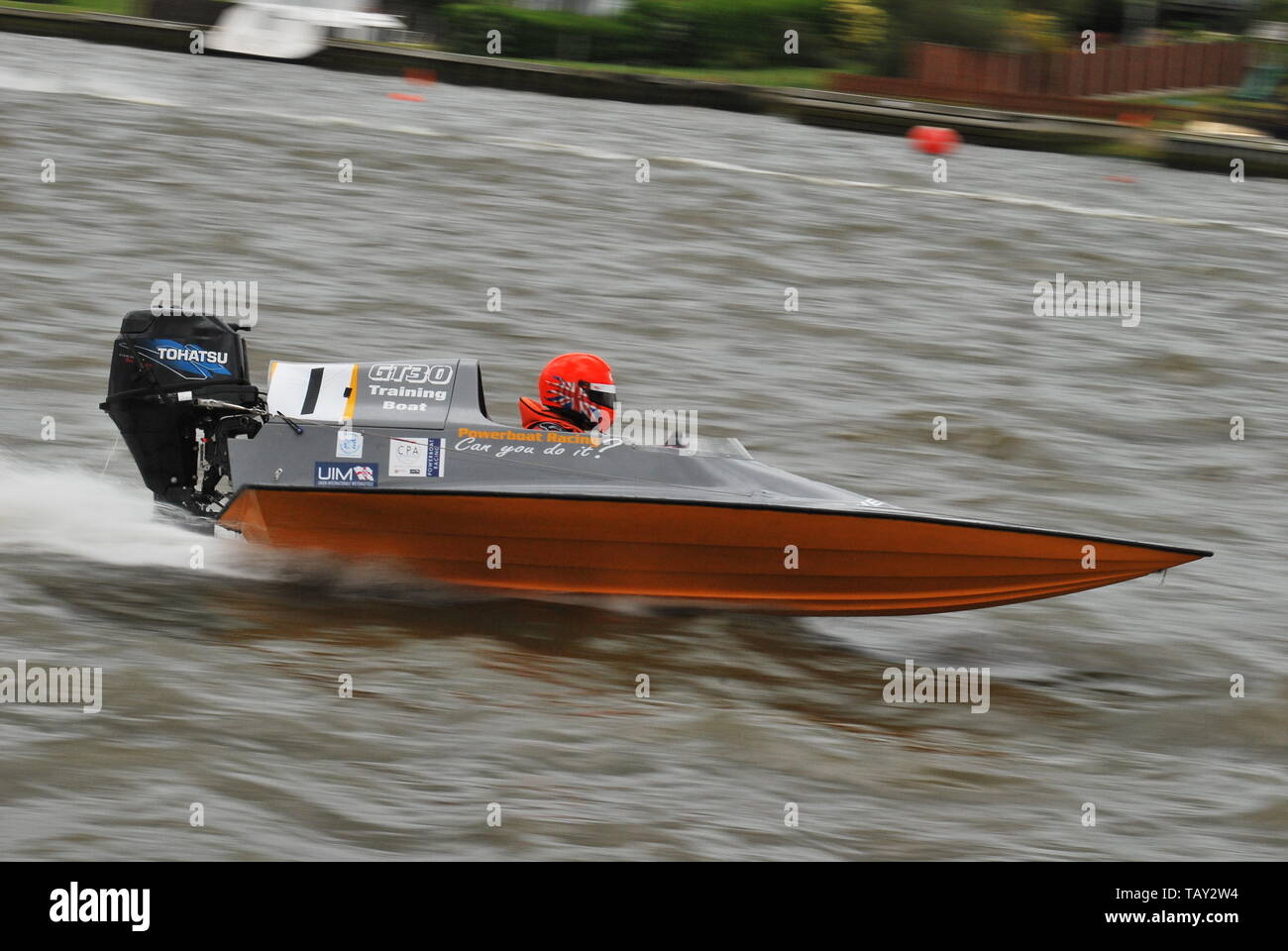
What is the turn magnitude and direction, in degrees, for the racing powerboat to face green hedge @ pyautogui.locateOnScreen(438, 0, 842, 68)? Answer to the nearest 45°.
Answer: approximately 90° to its left

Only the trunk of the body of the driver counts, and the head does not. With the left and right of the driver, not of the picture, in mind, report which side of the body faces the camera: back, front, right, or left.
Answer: right

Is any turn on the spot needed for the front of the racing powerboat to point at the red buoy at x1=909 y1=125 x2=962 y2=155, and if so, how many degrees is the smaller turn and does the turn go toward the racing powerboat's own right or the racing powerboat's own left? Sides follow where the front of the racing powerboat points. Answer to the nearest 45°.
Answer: approximately 90° to the racing powerboat's own left

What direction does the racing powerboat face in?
to the viewer's right

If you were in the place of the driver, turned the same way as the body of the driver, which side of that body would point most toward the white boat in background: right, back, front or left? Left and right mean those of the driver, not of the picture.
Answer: left

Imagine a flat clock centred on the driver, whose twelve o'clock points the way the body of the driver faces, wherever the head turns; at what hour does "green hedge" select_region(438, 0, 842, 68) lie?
The green hedge is roughly at 9 o'clock from the driver.

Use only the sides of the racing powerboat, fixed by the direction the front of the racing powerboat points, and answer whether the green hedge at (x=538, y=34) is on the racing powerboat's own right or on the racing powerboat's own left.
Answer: on the racing powerboat's own left

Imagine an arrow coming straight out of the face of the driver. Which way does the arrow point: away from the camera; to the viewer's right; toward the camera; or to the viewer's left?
to the viewer's right

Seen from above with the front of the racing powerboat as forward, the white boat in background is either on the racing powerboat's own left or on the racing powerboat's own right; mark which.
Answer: on the racing powerboat's own left

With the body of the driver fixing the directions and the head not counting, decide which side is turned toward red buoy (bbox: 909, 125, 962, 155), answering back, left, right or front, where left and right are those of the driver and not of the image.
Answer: left
